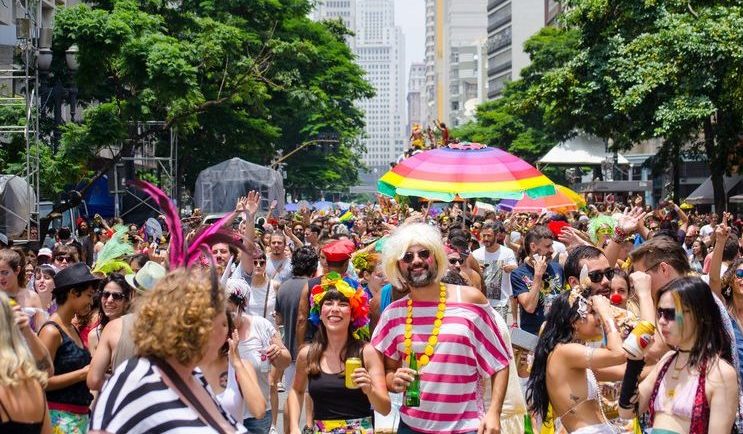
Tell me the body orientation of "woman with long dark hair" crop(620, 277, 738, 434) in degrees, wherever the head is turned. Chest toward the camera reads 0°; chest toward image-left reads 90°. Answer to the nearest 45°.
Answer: approximately 45°

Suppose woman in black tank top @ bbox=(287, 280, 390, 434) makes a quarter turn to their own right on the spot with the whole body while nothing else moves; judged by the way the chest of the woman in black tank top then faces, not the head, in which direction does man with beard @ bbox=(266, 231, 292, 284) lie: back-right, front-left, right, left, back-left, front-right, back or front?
right

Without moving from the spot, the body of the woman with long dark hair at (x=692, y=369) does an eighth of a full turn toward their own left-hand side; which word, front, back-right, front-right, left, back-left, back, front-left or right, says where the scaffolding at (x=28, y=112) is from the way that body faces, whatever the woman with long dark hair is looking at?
back-right

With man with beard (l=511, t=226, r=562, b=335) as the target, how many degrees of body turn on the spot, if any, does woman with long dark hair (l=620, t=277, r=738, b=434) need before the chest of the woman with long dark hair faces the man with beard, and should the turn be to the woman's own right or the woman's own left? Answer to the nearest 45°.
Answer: approximately 135° to the woman's own right

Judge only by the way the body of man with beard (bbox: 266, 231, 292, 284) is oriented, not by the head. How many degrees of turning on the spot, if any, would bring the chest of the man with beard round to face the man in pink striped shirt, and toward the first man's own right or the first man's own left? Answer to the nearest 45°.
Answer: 0° — they already face them

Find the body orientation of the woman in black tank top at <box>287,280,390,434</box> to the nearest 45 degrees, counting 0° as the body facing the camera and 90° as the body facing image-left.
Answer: approximately 0°

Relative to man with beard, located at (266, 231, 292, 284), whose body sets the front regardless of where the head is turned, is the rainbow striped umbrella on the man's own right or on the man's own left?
on the man's own left
